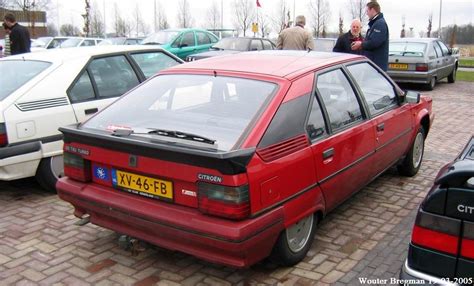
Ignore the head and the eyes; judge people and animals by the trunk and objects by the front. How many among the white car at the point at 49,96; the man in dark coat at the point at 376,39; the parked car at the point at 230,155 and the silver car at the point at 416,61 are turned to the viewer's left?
1

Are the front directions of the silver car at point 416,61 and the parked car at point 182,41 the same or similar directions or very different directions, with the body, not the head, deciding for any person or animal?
very different directions

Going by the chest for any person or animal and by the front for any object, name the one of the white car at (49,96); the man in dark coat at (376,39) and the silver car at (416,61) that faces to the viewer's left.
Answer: the man in dark coat

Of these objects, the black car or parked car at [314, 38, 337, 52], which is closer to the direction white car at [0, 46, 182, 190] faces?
the parked car

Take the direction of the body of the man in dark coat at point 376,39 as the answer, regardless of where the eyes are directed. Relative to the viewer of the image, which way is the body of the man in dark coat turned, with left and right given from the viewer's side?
facing to the left of the viewer

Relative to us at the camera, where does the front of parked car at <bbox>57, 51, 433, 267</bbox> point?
facing away from the viewer and to the right of the viewer

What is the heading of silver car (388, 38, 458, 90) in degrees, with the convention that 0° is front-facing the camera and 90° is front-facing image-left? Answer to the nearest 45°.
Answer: approximately 225°

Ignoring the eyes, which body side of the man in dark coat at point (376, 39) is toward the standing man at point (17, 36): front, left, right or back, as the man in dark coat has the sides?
front

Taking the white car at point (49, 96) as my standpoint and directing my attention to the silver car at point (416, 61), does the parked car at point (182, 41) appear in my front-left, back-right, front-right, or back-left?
front-left

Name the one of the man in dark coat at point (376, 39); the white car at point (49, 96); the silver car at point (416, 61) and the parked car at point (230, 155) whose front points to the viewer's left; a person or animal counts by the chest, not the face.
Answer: the man in dark coat

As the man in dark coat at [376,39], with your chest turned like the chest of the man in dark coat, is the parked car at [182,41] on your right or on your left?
on your right

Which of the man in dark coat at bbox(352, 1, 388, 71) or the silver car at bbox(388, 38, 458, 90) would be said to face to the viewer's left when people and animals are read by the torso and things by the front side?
the man in dark coat

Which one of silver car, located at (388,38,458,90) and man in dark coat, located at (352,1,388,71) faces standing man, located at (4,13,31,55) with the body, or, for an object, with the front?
the man in dark coat

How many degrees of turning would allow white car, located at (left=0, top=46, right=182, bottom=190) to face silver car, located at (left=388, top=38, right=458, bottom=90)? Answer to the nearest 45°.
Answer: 0° — it already faces it
